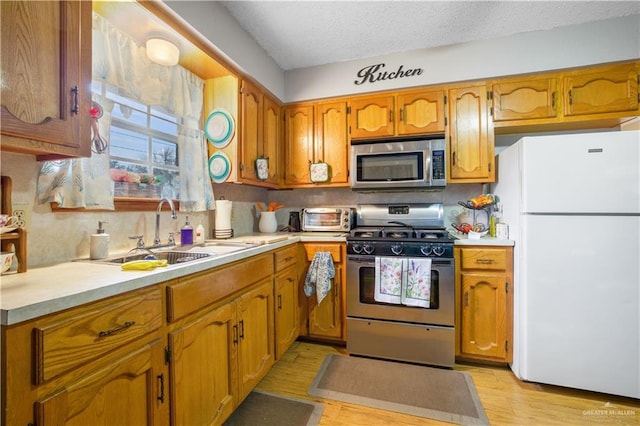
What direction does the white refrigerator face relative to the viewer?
toward the camera

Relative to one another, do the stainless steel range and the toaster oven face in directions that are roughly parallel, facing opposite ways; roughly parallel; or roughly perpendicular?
roughly parallel

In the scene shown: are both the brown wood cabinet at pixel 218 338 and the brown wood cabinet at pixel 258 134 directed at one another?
no

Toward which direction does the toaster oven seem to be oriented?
toward the camera

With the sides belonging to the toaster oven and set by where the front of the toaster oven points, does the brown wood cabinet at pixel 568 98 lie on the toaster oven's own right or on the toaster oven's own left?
on the toaster oven's own left

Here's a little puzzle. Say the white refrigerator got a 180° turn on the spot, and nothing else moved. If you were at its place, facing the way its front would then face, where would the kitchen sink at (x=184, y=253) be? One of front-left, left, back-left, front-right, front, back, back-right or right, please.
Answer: back-left

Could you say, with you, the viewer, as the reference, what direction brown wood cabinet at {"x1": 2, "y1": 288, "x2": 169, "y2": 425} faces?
facing the viewer and to the right of the viewer

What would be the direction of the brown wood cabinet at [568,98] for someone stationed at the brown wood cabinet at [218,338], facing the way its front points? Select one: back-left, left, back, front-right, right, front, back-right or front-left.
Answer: front-left

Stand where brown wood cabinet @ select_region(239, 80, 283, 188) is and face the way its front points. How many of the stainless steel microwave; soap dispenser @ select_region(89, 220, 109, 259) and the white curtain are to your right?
2

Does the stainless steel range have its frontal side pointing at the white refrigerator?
no

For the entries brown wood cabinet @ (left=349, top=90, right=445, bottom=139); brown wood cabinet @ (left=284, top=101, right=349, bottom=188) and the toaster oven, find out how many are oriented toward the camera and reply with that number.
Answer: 3

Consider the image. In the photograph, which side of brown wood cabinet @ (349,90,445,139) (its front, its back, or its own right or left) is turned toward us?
front

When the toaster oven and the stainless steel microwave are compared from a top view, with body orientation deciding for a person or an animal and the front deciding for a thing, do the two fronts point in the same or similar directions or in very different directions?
same or similar directions

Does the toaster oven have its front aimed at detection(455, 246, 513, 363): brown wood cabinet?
no

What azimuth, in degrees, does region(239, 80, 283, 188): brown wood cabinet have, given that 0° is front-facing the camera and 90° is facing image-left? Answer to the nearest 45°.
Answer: approximately 315°

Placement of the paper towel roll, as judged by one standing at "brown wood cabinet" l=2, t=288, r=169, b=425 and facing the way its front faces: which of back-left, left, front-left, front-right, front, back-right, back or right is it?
left

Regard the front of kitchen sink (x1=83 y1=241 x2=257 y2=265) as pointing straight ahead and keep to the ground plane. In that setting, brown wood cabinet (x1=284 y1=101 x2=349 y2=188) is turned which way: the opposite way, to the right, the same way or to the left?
to the right
